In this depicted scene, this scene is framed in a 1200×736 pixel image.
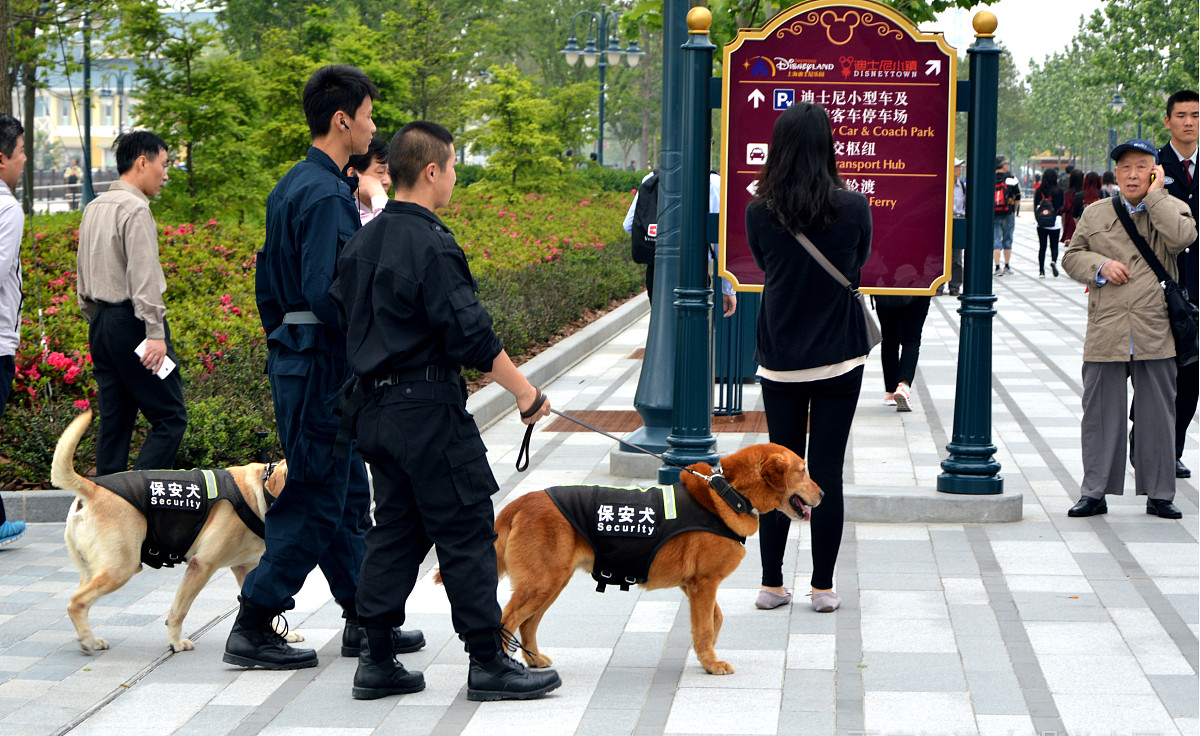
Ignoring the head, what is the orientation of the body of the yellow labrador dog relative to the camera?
to the viewer's right

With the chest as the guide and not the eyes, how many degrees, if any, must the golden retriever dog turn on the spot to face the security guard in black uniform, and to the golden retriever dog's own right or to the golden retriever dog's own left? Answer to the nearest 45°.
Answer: approximately 135° to the golden retriever dog's own right

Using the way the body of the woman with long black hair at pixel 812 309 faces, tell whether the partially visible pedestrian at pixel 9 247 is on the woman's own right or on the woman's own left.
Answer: on the woman's own left

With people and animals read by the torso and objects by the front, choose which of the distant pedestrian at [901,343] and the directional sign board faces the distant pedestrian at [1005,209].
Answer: the distant pedestrian at [901,343]

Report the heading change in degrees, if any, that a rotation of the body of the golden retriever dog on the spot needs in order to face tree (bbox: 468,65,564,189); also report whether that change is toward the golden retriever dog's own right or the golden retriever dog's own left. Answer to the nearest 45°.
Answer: approximately 90° to the golden retriever dog's own left

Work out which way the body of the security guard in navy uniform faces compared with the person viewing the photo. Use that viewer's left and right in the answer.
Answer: facing to the right of the viewer

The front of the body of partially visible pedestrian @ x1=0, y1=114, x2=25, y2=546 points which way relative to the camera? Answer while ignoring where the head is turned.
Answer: to the viewer's right

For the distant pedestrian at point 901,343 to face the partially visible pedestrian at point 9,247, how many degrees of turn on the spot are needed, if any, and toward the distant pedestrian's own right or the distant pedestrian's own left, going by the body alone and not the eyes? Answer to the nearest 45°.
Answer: approximately 135° to the distant pedestrian's own left

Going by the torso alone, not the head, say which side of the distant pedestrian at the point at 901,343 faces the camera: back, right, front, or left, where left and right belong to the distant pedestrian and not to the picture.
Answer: back

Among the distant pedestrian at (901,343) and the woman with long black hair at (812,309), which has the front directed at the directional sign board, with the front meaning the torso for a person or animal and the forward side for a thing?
the woman with long black hair

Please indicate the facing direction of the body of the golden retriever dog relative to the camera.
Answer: to the viewer's right

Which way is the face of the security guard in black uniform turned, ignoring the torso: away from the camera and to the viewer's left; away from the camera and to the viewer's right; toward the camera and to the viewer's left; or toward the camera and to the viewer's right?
away from the camera and to the viewer's right

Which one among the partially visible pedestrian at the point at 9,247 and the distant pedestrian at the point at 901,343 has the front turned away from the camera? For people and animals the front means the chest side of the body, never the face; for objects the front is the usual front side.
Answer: the distant pedestrian at the point at 901,343

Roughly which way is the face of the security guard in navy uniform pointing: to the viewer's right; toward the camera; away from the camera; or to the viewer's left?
to the viewer's right

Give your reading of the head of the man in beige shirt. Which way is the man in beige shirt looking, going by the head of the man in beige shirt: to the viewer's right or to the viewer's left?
to the viewer's right

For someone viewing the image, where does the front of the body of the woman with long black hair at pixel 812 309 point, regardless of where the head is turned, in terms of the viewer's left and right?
facing away from the viewer

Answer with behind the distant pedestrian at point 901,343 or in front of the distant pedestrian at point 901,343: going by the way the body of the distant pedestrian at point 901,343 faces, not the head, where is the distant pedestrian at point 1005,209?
in front

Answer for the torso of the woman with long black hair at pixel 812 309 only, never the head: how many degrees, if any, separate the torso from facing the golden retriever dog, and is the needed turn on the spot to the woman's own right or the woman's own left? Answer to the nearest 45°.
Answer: approximately 135° to the woman's own left

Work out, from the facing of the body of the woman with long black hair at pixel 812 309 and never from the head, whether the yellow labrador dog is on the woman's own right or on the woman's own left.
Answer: on the woman's own left
